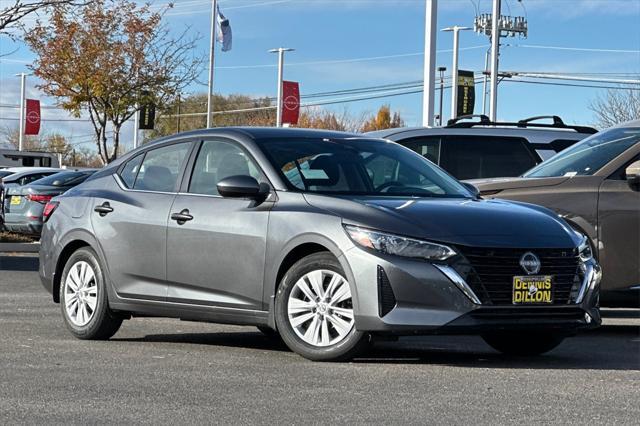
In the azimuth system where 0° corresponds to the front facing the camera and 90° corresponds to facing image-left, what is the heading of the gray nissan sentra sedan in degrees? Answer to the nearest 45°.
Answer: approximately 315°

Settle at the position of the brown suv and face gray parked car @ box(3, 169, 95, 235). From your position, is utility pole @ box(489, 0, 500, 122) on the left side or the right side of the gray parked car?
right

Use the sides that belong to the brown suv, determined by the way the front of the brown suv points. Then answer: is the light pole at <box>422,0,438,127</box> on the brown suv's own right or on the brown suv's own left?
on the brown suv's own right

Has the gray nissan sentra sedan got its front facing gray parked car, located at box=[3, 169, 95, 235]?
no

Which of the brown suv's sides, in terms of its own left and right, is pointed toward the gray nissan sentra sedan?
front

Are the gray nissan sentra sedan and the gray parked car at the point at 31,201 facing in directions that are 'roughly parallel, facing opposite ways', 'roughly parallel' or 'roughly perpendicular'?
roughly perpendicular

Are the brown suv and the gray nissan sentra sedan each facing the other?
no

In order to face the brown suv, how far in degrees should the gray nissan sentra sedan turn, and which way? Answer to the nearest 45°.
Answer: approximately 90° to its left

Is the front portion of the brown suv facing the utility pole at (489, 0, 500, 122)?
no

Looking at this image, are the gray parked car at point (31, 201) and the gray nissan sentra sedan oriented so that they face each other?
no

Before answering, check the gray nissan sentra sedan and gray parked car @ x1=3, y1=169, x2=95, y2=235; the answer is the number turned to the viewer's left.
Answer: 0

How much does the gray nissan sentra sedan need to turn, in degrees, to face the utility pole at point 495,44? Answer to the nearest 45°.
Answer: approximately 135° to its left

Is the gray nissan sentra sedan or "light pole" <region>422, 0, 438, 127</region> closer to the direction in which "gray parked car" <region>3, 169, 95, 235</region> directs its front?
the light pole

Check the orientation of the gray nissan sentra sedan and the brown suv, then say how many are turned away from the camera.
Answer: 0

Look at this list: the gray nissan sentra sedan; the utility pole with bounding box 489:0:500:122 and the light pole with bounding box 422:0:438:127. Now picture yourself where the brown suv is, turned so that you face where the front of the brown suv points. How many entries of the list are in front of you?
1

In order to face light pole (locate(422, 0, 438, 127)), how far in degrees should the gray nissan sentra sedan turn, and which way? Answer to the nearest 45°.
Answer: approximately 135° to its left

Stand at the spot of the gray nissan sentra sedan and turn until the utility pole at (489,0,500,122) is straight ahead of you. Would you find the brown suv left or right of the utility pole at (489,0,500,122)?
right
